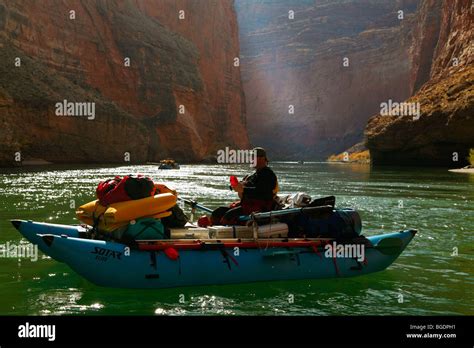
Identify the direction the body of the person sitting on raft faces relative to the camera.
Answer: to the viewer's left
